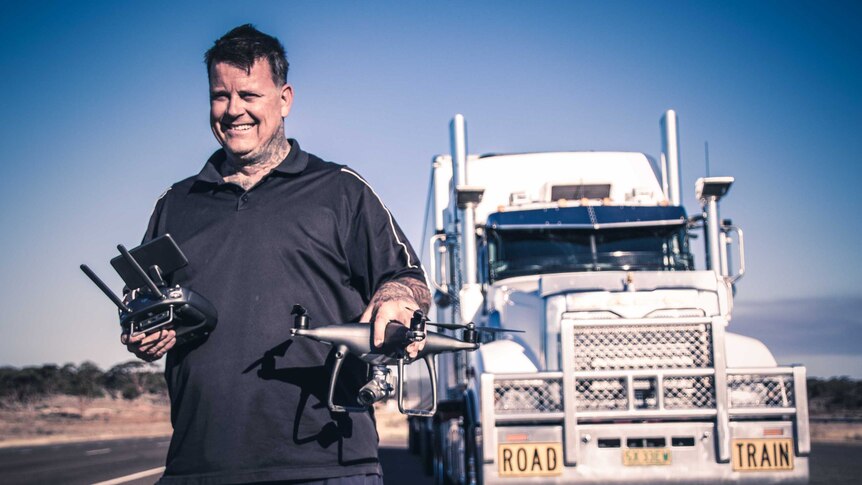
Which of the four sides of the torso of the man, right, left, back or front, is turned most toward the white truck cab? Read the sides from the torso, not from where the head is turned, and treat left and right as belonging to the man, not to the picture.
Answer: back

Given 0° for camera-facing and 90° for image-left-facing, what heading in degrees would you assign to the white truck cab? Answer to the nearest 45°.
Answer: approximately 0°

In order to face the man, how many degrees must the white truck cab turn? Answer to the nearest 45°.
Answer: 0° — it already faces them
